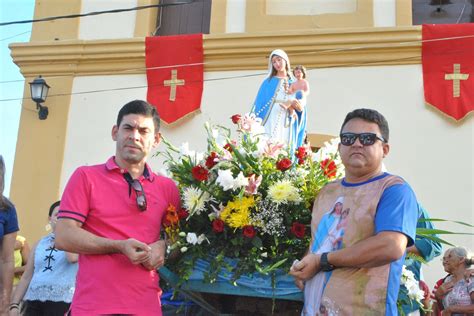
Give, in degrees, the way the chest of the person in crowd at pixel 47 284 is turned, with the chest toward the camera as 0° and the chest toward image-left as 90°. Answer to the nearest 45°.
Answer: approximately 0°

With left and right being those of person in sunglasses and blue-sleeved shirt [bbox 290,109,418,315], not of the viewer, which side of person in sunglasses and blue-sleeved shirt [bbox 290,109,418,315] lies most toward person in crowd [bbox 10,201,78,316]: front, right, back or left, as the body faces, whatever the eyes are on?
right

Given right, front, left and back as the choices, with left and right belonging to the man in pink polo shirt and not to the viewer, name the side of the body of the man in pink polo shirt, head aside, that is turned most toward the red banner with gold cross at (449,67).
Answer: left

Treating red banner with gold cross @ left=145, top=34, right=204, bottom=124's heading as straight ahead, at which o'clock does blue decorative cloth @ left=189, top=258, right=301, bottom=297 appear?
The blue decorative cloth is roughly at 12 o'clock from the red banner with gold cross.

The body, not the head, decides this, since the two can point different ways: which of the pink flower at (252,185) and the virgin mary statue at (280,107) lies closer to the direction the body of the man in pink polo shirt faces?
the pink flower

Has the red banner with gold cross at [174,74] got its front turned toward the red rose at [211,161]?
yes

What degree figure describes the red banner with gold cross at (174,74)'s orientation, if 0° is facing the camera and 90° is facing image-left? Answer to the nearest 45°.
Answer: approximately 0°
